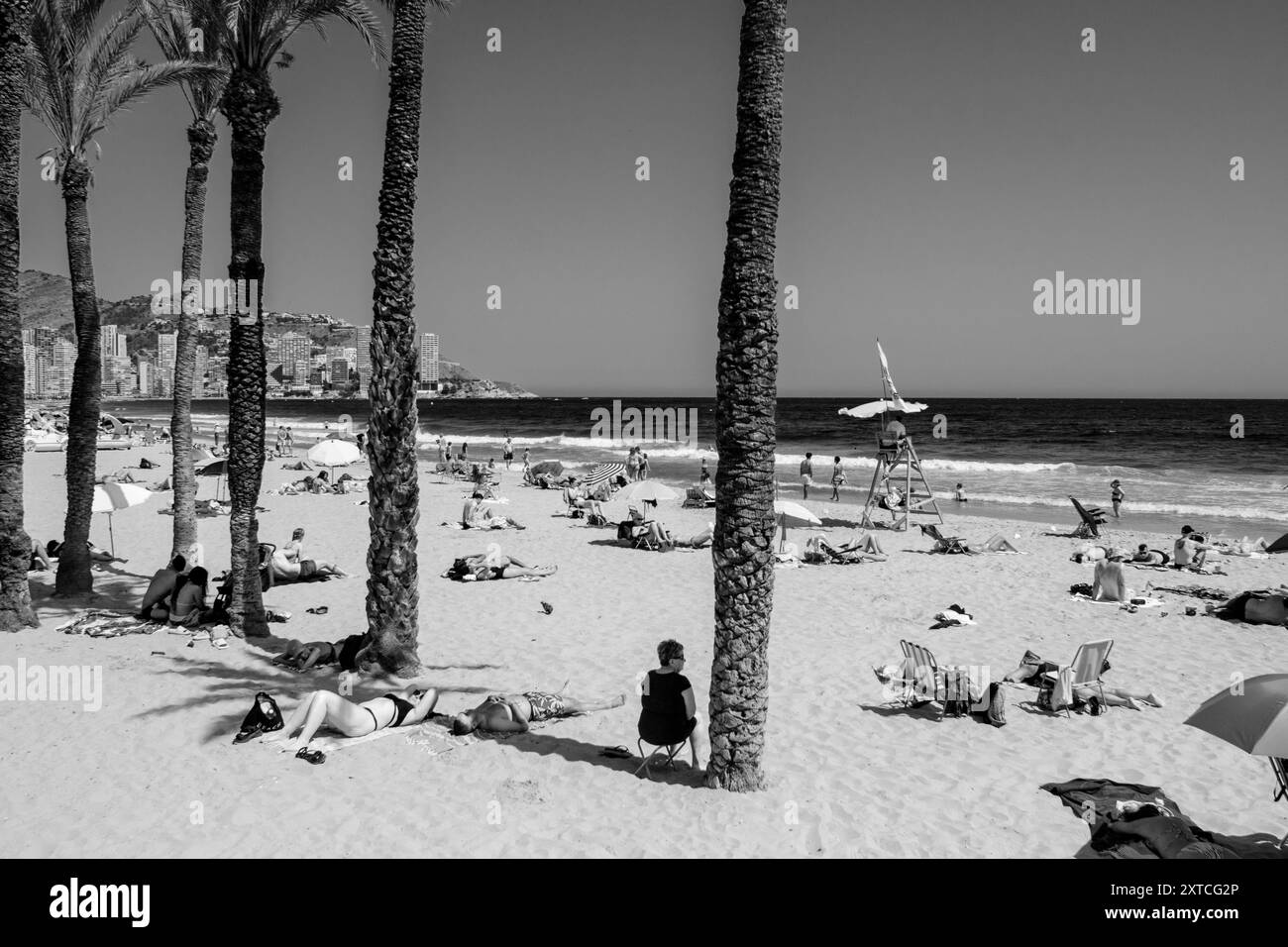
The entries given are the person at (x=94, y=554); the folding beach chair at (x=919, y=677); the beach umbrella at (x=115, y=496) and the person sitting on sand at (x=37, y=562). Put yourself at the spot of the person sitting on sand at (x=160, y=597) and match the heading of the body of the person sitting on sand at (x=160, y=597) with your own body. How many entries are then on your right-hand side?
1

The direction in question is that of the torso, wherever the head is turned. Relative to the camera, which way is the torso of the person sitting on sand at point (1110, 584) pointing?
away from the camera

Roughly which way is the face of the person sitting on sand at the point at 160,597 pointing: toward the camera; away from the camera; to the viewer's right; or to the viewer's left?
away from the camera

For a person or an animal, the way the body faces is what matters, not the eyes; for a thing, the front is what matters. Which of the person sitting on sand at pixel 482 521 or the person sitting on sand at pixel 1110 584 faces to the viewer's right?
the person sitting on sand at pixel 482 521

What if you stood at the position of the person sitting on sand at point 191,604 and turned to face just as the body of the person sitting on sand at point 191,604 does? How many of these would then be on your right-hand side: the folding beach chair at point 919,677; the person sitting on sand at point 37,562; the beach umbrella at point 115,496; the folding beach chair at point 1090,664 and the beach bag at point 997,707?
3

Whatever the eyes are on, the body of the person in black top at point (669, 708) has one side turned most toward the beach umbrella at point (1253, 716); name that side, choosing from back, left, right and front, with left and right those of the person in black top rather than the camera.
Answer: right

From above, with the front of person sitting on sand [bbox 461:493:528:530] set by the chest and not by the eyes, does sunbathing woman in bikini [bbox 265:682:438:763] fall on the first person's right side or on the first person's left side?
on the first person's right side

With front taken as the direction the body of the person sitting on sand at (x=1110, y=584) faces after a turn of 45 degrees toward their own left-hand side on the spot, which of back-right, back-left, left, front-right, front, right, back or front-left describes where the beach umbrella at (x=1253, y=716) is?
back-left
